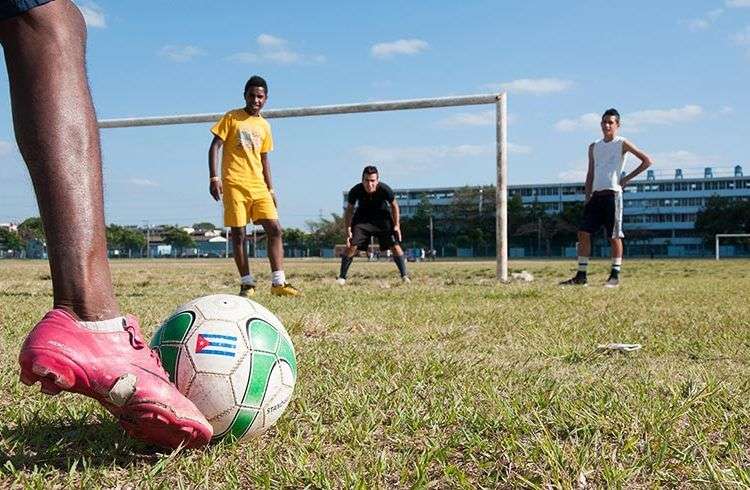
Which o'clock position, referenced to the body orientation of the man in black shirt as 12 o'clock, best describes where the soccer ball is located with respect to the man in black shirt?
The soccer ball is roughly at 12 o'clock from the man in black shirt.

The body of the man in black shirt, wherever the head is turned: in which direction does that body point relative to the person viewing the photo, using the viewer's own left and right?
facing the viewer

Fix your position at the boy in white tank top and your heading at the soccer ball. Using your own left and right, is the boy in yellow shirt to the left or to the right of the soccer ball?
right

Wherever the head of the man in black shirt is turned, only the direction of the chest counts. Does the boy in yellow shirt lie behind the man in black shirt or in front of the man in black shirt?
in front

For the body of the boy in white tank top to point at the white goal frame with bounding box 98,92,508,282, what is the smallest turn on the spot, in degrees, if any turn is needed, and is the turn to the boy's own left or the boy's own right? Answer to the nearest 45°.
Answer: approximately 90° to the boy's own right

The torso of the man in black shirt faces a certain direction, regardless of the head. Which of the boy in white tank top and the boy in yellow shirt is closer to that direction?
the boy in yellow shirt

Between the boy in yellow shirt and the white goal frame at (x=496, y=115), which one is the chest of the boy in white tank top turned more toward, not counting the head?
the boy in yellow shirt

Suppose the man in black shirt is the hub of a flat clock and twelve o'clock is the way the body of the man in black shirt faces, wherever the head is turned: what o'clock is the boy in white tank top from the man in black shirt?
The boy in white tank top is roughly at 10 o'clock from the man in black shirt.

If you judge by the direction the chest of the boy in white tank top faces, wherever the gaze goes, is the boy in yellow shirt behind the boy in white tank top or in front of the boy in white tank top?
in front

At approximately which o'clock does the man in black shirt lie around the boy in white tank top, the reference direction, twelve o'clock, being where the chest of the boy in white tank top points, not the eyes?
The man in black shirt is roughly at 2 o'clock from the boy in white tank top.

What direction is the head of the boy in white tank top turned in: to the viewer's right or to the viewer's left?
to the viewer's left

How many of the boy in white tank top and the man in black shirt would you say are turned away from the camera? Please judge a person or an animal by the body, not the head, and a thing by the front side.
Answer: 0
